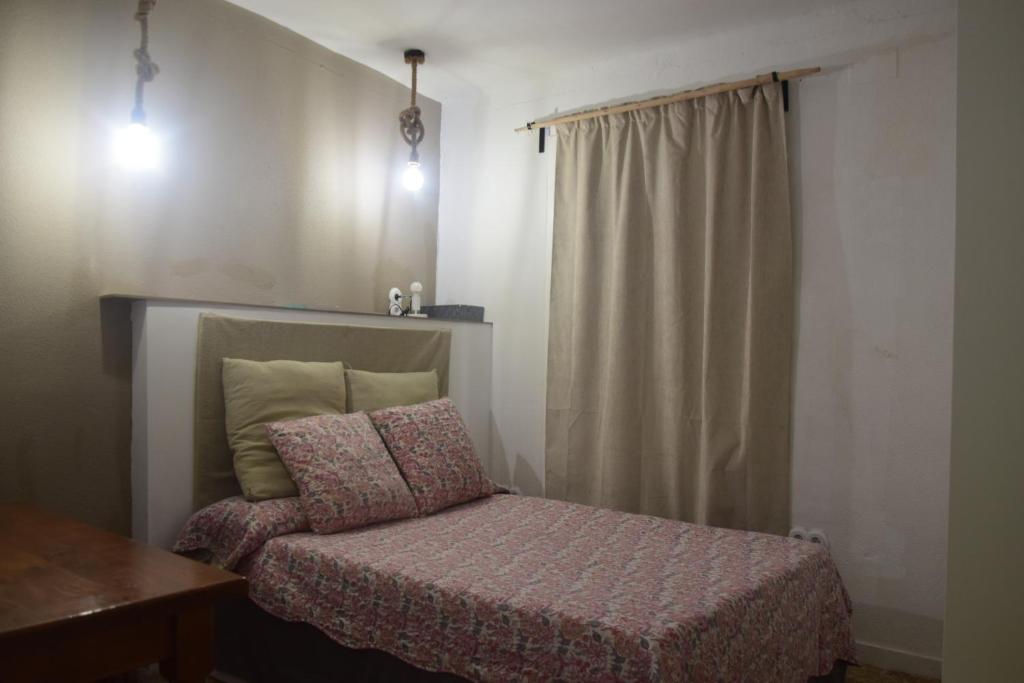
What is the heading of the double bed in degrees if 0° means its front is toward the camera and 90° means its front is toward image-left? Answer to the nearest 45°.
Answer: approximately 315°

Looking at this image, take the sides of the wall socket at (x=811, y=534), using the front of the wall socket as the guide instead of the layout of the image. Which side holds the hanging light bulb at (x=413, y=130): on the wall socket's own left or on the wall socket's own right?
on the wall socket's own right

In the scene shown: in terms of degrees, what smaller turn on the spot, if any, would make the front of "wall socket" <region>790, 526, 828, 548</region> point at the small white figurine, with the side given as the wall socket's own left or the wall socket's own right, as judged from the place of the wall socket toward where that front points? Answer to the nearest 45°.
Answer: approximately 45° to the wall socket's own right

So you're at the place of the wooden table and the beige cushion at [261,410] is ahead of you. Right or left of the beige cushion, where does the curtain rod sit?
right

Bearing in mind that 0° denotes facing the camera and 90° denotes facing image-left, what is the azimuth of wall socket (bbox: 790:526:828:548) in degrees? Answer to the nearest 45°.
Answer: approximately 45°
